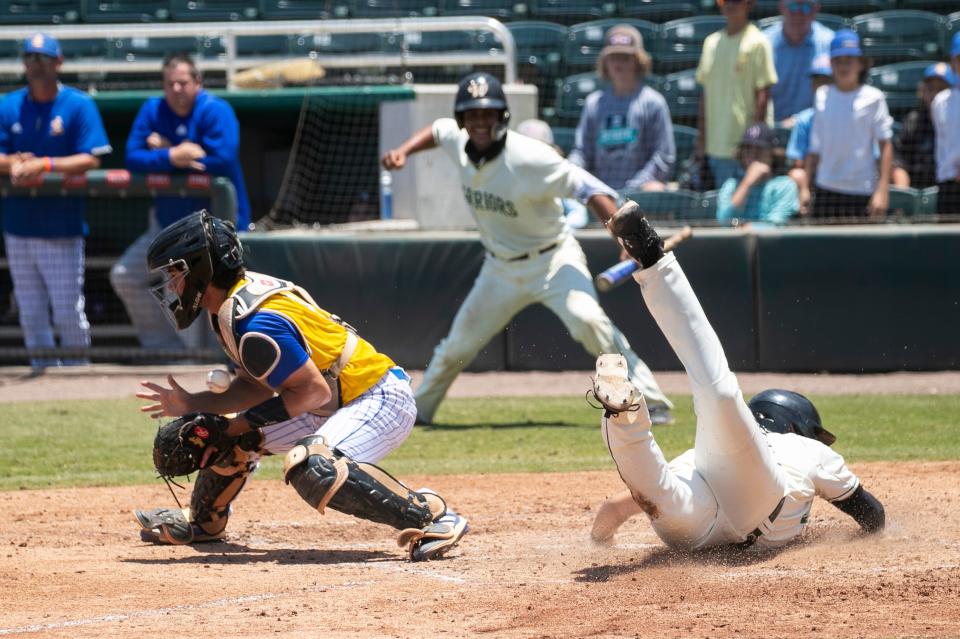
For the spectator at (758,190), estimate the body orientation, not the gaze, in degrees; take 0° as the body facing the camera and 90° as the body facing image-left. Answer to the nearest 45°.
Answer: approximately 0°

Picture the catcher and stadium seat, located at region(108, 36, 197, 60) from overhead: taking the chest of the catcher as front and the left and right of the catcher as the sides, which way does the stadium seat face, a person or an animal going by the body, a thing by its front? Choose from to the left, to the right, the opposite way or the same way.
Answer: to the left

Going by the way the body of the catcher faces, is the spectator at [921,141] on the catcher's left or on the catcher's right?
on the catcher's right

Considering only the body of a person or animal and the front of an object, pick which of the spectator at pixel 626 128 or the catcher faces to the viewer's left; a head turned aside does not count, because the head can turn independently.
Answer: the catcher

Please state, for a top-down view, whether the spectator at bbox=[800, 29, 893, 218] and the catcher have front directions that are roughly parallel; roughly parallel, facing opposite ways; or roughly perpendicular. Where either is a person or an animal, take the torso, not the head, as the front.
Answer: roughly perpendicular

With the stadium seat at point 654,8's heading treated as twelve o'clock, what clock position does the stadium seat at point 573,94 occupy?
the stadium seat at point 573,94 is roughly at 1 o'clock from the stadium seat at point 654,8.

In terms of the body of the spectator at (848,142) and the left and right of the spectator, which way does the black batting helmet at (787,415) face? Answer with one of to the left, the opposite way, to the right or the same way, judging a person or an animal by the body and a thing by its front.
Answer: to the left

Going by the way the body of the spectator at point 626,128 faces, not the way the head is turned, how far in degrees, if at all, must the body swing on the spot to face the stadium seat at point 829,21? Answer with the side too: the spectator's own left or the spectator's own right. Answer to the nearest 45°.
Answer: approximately 135° to the spectator's own left

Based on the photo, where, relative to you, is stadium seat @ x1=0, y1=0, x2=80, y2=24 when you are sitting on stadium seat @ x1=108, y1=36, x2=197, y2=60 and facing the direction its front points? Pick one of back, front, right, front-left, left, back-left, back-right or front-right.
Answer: back-right

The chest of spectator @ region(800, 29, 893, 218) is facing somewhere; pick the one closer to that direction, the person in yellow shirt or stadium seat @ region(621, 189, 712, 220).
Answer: the stadium seat

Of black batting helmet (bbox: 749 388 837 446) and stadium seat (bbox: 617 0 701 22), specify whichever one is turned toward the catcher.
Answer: the stadium seat

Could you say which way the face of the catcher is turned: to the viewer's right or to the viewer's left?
to the viewer's left
